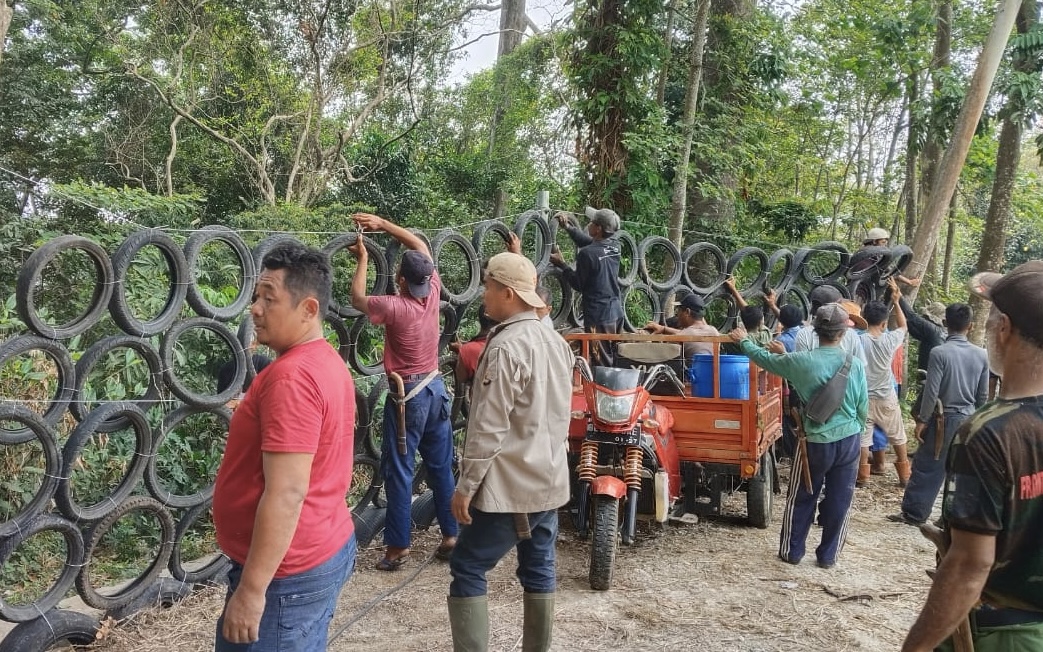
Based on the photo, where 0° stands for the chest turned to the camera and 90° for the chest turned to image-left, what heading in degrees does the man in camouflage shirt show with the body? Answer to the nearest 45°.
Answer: approximately 135°

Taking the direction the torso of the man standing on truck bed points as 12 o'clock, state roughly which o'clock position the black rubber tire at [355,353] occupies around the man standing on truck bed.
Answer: The black rubber tire is roughly at 9 o'clock from the man standing on truck bed.

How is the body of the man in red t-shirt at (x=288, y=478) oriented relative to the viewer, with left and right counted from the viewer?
facing to the left of the viewer

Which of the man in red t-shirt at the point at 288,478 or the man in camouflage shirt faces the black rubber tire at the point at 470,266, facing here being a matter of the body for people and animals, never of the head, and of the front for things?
the man in camouflage shirt

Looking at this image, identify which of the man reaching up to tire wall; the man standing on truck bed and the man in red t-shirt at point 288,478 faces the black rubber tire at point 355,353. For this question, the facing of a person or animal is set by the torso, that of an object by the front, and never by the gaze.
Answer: the man reaching up to tire wall

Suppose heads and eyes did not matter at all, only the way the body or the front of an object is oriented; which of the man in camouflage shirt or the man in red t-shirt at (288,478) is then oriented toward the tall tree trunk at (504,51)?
the man in camouflage shirt

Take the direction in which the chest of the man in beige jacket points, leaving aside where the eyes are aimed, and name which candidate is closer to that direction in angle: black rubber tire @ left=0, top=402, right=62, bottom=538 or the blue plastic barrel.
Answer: the black rubber tire

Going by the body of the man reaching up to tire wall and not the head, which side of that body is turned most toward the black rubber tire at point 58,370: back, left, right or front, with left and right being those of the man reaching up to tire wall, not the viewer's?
left

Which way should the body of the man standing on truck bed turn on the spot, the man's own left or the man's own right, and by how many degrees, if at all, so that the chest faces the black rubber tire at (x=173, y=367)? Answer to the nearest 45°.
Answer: approximately 90° to the man's own left

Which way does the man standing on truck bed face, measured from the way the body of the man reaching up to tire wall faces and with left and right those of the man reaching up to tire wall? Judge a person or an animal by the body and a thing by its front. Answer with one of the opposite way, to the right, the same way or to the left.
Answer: the same way

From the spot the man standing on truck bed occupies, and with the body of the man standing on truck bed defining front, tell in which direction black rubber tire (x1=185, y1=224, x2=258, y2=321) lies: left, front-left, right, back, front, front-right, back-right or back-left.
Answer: left

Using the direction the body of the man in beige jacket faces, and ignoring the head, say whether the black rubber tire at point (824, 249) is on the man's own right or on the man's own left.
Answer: on the man's own right

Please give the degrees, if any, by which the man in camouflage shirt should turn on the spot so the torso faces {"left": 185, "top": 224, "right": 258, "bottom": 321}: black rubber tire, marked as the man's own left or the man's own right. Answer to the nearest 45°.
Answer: approximately 45° to the man's own left

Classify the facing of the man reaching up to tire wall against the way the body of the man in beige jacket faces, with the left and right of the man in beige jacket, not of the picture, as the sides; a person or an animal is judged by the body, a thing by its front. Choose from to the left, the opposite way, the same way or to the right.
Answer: the same way

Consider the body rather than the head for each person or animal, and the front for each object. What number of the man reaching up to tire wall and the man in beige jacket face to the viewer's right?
0
